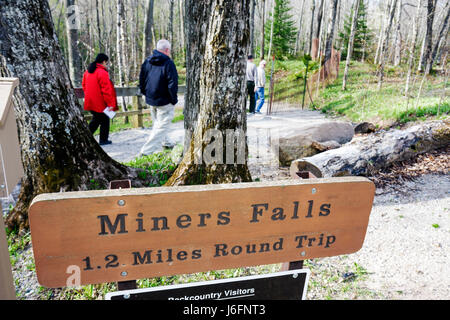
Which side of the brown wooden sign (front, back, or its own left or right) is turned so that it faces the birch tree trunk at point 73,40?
back

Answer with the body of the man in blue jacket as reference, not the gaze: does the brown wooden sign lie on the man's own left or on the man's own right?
on the man's own right

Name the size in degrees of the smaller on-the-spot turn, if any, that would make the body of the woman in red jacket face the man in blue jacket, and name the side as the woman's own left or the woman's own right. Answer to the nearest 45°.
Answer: approximately 90° to the woman's own right

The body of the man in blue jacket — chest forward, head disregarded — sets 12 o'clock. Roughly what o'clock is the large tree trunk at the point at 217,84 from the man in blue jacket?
The large tree trunk is roughly at 4 o'clock from the man in blue jacket.

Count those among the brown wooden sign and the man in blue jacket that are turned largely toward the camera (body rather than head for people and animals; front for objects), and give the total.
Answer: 1

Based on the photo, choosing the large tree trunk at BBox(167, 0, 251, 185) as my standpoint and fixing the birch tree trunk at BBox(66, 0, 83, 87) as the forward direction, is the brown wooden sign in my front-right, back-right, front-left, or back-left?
back-left
